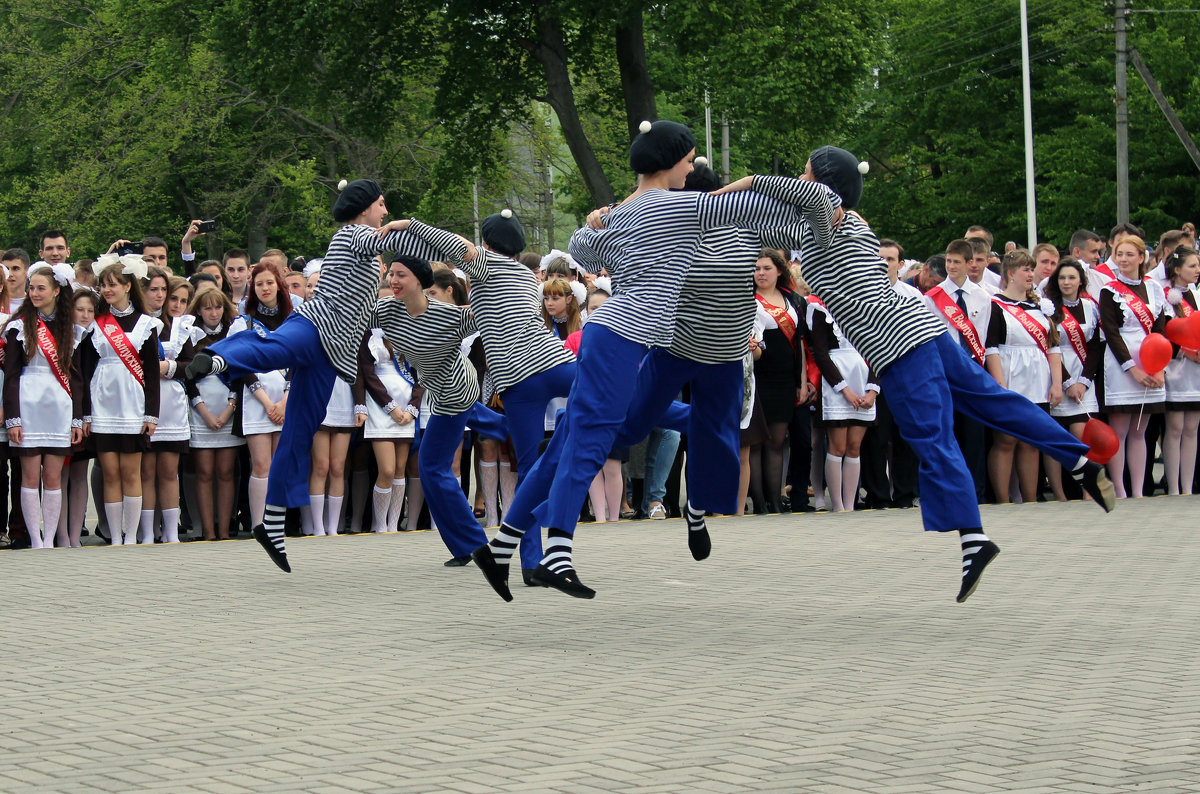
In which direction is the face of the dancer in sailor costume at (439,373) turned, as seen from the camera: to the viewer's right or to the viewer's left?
to the viewer's left

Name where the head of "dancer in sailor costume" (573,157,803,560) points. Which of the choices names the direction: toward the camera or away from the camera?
away from the camera

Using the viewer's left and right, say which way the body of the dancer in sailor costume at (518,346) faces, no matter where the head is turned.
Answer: facing away from the viewer and to the left of the viewer

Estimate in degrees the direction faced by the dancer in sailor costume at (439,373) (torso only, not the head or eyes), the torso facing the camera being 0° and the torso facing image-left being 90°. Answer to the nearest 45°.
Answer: approximately 45°

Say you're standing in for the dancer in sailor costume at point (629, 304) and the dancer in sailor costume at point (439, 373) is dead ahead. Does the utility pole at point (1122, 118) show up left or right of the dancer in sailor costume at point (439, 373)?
right

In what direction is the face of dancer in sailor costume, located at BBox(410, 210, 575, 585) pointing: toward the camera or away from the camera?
away from the camera

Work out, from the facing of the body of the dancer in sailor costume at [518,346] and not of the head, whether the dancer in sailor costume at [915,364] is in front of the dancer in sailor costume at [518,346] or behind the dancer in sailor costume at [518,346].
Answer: behind
